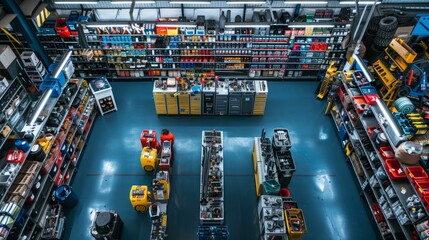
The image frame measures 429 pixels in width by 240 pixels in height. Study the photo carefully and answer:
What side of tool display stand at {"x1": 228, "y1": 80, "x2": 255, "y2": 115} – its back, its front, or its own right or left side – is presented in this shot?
front

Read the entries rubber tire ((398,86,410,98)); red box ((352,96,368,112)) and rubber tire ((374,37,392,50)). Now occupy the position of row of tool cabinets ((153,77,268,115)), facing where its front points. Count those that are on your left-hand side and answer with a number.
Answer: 3

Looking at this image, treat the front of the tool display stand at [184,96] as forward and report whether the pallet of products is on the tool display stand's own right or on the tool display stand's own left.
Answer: on the tool display stand's own left

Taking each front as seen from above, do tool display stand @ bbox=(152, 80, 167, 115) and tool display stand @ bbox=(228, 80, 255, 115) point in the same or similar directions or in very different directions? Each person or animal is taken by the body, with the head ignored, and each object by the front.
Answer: same or similar directions

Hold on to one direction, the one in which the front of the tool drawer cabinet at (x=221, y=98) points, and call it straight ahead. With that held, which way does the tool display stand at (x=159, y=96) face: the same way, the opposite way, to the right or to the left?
the same way

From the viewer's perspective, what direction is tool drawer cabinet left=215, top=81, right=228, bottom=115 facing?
toward the camera

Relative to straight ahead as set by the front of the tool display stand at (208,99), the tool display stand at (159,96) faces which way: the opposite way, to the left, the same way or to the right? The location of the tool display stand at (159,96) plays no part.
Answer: the same way

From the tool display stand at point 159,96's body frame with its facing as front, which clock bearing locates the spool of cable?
The spool of cable is roughly at 10 o'clock from the tool display stand.

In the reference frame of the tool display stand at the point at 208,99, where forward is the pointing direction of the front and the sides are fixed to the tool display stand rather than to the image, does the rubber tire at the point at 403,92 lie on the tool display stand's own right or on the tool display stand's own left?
on the tool display stand's own left

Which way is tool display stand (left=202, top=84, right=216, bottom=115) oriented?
toward the camera

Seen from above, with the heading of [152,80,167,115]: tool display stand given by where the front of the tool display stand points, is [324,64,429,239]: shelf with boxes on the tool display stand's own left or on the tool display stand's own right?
on the tool display stand's own left

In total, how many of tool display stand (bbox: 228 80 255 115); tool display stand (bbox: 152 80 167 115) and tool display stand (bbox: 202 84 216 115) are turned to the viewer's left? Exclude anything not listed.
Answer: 0

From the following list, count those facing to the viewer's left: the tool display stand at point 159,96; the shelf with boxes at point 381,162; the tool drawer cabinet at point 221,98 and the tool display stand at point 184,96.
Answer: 1

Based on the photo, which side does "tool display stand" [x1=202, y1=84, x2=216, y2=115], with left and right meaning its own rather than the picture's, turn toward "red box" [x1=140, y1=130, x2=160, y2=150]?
right

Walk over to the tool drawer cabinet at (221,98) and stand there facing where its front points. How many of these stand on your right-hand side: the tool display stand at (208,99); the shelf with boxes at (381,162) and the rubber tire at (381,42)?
1

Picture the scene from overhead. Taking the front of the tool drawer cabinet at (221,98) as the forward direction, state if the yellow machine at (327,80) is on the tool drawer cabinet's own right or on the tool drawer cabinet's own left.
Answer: on the tool drawer cabinet's own left

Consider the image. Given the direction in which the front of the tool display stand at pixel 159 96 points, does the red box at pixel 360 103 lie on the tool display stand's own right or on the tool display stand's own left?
on the tool display stand's own left

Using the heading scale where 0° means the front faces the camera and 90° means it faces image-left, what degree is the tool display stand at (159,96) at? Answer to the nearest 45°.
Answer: approximately 0°

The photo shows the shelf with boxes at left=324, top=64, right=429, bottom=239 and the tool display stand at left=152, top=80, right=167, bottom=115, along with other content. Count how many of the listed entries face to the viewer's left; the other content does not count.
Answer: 1
